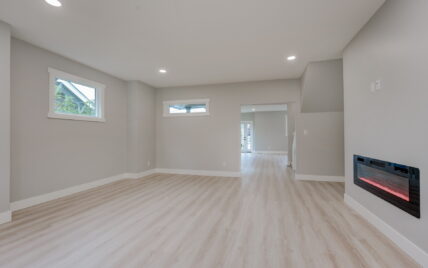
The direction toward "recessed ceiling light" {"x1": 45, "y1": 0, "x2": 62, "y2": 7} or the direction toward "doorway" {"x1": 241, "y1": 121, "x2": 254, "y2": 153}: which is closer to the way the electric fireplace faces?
the recessed ceiling light

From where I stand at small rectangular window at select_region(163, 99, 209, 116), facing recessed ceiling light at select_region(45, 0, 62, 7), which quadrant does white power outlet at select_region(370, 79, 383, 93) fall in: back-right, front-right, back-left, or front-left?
front-left

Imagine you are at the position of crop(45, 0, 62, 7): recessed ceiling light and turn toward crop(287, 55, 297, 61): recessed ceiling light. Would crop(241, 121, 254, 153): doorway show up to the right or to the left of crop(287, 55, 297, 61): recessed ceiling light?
left

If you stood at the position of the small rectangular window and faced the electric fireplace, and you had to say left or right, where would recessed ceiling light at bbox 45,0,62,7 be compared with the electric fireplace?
right

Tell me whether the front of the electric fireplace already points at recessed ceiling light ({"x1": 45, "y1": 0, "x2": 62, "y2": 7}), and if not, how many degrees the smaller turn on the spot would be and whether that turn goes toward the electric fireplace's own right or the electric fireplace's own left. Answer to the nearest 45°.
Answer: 0° — it already faces it

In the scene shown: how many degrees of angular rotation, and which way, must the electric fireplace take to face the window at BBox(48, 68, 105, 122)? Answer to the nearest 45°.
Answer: approximately 45° to its right

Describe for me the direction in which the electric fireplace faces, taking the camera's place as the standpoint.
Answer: facing the viewer and to the left of the viewer

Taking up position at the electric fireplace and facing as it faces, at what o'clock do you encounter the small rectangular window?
The small rectangular window is roughly at 2 o'clock from the electric fireplace.

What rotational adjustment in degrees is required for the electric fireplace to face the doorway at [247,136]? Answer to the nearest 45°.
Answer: approximately 90° to its right

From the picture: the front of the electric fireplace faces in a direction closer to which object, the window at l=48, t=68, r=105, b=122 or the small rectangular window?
the window

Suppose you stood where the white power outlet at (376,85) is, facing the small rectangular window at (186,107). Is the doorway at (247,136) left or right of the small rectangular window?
right
